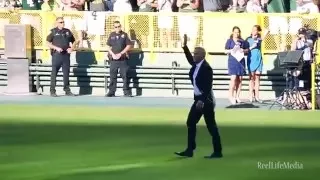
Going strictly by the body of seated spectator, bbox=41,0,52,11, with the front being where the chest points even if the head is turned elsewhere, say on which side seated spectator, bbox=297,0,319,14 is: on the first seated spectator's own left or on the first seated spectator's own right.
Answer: on the first seated spectator's own left

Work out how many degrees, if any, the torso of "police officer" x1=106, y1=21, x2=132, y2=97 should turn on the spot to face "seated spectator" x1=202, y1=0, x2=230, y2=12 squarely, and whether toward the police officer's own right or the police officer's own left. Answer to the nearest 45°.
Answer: approximately 90° to the police officer's own left

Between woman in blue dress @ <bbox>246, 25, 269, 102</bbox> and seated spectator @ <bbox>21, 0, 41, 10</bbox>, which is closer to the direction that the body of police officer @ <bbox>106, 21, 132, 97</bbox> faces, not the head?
the woman in blue dress

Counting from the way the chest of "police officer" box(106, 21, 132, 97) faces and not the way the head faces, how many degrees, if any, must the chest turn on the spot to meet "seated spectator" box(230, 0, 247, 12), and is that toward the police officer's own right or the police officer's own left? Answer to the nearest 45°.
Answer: approximately 90° to the police officer's own left

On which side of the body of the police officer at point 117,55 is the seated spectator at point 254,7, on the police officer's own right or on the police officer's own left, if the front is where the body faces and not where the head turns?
on the police officer's own left

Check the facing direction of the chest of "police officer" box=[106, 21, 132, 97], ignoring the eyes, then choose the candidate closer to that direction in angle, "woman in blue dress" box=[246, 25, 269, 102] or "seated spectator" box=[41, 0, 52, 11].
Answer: the woman in blue dress

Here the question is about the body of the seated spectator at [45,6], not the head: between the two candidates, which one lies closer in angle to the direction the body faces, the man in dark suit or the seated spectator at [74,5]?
the man in dark suit

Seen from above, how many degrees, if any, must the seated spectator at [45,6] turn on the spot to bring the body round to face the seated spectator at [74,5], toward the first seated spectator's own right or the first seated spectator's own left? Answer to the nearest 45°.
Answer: approximately 90° to the first seated spectator's own left

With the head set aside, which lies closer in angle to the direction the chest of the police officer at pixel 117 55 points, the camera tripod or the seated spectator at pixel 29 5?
the camera tripod

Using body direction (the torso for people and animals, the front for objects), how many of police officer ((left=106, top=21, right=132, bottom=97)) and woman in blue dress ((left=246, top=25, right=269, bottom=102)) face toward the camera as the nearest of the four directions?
2
